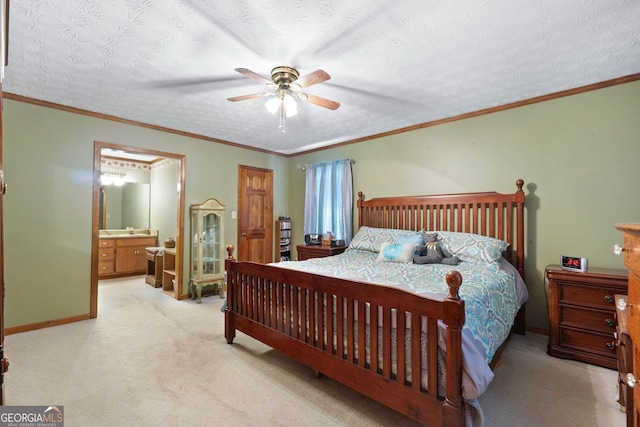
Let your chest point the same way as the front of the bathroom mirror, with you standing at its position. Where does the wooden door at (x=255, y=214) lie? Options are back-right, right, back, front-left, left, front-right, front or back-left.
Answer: front-left

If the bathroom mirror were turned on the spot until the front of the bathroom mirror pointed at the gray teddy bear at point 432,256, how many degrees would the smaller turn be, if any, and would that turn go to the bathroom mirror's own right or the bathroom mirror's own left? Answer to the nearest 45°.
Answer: approximately 45° to the bathroom mirror's own left

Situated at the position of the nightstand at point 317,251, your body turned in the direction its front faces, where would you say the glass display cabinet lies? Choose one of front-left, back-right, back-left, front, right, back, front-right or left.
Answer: front-right

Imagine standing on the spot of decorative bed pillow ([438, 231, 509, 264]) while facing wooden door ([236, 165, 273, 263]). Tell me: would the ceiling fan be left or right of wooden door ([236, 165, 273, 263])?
left

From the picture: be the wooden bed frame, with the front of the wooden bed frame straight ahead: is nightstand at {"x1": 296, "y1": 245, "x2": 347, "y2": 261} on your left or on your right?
on your right

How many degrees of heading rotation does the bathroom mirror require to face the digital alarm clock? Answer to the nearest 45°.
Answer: approximately 45° to its left

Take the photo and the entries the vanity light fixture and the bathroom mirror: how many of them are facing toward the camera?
2

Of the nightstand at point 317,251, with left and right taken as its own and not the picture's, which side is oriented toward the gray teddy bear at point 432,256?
left

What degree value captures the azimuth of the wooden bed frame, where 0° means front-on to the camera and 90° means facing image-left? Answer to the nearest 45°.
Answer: approximately 45°

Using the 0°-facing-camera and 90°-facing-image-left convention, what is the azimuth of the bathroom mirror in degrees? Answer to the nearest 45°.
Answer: approximately 0°
